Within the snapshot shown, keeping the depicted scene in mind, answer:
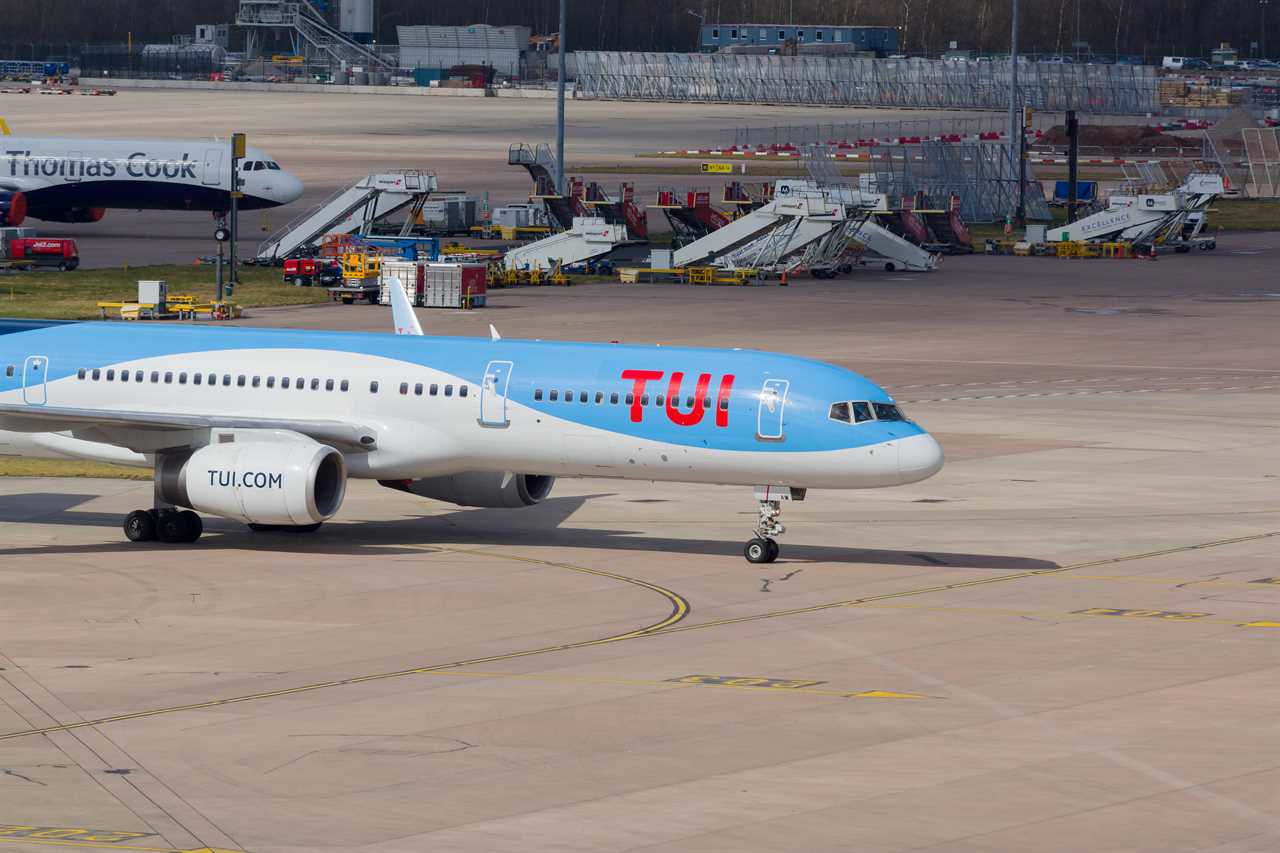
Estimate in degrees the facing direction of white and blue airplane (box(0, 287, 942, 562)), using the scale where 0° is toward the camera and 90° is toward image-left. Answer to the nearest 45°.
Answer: approximately 315°
